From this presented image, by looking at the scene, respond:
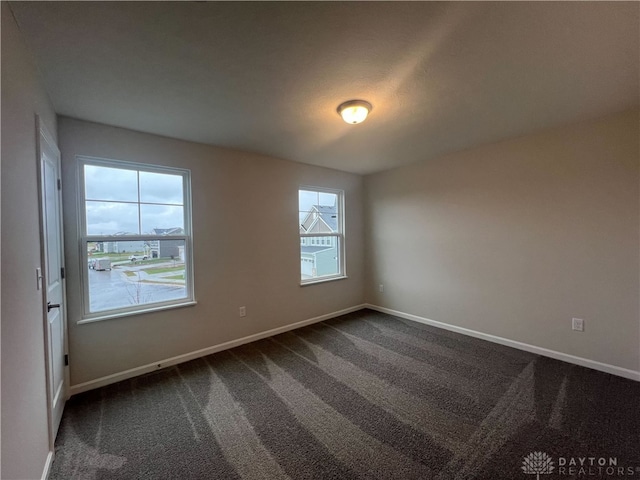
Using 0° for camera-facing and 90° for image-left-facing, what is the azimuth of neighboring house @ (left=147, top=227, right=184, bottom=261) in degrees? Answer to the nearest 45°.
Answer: approximately 45°

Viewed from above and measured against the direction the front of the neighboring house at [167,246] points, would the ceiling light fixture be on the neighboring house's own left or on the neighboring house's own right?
on the neighboring house's own left
